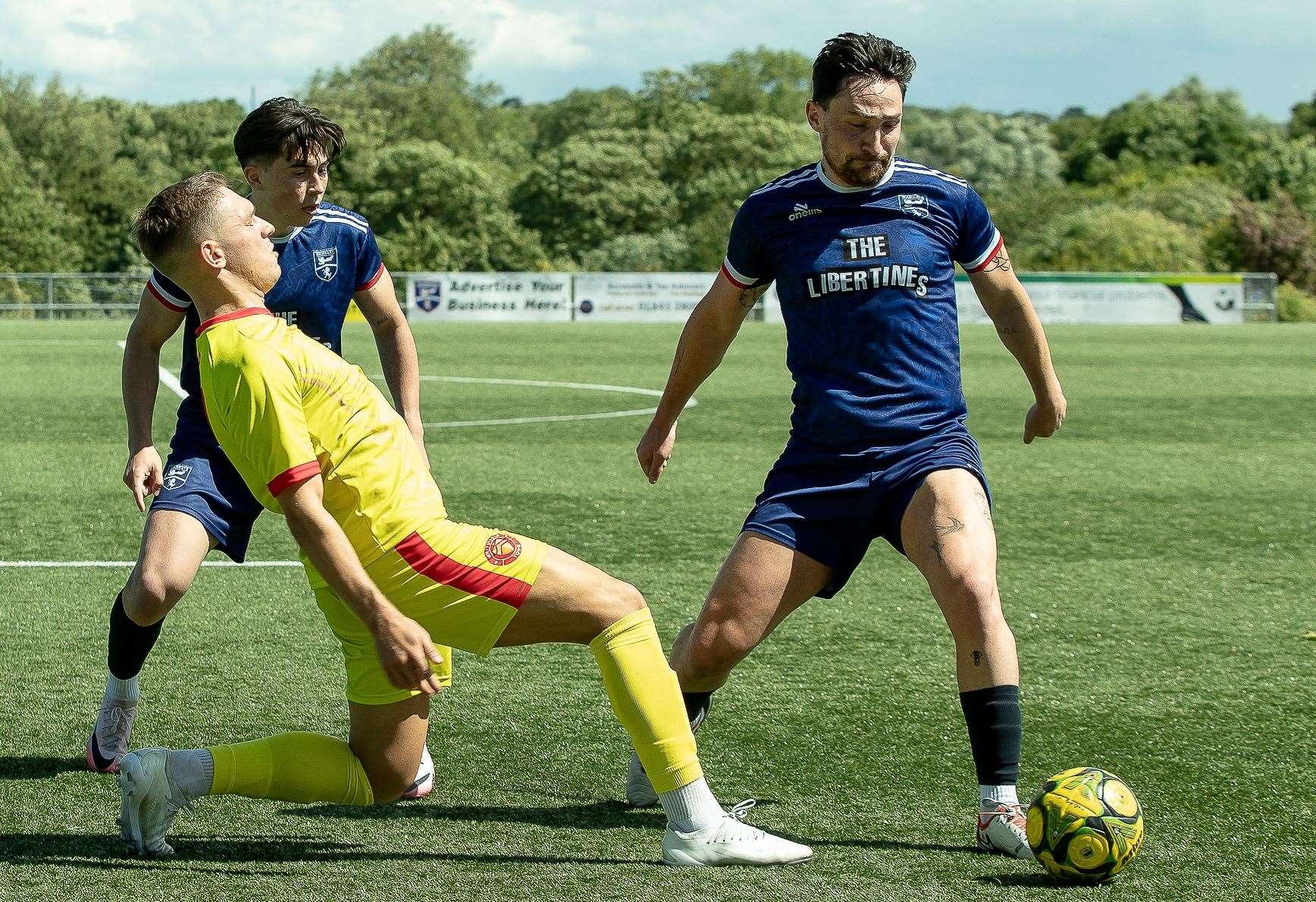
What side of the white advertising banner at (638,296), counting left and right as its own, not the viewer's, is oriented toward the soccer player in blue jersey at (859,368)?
front

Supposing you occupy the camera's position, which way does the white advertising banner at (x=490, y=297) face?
facing the viewer

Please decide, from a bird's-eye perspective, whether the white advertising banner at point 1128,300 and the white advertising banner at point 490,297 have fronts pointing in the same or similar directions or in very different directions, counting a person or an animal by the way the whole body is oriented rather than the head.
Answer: same or similar directions

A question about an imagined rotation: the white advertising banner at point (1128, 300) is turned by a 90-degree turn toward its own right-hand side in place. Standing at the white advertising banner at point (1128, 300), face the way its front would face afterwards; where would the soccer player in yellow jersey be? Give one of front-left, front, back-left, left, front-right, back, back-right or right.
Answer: left

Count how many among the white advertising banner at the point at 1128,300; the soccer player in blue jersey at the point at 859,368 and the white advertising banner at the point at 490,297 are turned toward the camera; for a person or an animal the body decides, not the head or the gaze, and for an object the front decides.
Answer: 3

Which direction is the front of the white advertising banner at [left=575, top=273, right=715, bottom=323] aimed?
toward the camera

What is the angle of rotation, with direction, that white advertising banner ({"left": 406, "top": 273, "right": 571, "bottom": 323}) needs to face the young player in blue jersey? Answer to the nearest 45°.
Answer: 0° — it already faces them

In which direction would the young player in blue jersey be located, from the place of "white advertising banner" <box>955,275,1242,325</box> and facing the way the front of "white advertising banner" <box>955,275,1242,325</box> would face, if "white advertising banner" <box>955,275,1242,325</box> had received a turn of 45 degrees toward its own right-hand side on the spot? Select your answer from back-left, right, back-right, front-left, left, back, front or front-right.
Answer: front-left

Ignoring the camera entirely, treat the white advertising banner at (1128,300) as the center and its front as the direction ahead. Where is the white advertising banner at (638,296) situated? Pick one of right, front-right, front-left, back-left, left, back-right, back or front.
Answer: right

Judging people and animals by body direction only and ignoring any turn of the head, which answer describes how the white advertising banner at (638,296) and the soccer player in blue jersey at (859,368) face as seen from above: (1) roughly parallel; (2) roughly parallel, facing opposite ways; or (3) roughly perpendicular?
roughly parallel

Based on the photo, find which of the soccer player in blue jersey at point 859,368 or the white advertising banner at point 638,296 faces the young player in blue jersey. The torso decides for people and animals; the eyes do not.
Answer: the white advertising banner

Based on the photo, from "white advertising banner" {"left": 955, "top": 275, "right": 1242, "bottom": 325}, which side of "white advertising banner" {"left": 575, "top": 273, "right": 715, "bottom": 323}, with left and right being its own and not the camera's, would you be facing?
left

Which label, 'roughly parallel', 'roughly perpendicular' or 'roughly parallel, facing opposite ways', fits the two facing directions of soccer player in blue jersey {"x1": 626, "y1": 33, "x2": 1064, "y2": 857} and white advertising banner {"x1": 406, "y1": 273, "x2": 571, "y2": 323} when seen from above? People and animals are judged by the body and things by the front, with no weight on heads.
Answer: roughly parallel

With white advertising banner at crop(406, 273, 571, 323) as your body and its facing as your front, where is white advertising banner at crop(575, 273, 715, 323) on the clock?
white advertising banner at crop(575, 273, 715, 323) is roughly at 9 o'clock from white advertising banner at crop(406, 273, 571, 323).

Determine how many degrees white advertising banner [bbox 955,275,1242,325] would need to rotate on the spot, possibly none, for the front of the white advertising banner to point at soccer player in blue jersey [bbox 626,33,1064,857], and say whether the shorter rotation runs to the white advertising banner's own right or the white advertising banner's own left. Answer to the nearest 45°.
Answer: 0° — it already faces them
